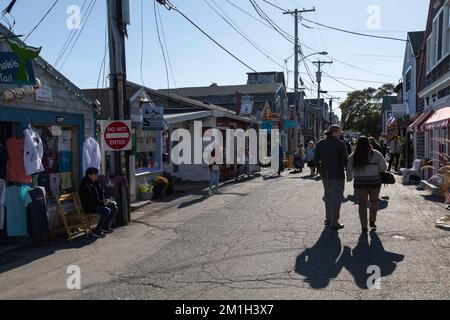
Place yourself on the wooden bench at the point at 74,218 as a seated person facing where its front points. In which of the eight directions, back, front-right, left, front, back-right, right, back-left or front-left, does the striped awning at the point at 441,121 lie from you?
front-left

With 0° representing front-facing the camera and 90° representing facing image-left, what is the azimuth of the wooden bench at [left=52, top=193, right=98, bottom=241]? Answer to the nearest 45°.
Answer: approximately 315°

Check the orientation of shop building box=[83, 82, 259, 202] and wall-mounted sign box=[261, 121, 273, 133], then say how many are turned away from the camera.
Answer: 0

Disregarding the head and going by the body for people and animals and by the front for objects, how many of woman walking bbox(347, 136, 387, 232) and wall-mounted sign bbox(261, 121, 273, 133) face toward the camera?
1

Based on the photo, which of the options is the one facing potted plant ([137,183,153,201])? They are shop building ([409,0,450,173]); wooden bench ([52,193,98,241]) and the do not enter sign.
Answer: the shop building

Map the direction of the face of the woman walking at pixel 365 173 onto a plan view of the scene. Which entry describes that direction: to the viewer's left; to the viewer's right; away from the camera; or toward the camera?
away from the camera

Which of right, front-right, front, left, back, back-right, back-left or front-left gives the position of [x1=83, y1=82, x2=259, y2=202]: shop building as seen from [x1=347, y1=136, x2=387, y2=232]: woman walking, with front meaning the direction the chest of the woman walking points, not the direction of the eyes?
front-left

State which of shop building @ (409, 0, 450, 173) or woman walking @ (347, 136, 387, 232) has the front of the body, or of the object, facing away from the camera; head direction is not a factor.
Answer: the woman walking

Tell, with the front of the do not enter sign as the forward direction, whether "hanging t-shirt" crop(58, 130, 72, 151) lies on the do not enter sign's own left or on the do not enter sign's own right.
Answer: on the do not enter sign's own right

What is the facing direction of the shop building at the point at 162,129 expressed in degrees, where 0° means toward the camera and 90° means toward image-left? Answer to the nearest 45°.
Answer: approximately 315°

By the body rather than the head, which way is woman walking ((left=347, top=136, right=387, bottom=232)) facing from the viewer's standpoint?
away from the camera

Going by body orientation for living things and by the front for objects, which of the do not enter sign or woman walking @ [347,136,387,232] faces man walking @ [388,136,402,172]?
the woman walking
